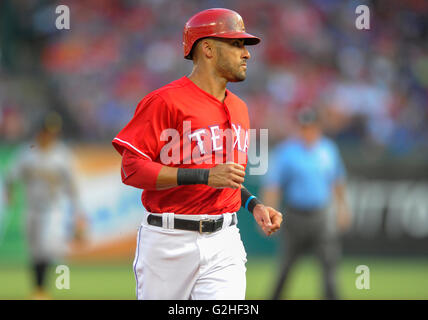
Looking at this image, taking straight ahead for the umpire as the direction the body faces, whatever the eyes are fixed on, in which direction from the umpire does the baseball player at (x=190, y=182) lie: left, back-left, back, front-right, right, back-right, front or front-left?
front

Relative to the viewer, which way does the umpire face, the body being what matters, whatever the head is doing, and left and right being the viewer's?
facing the viewer

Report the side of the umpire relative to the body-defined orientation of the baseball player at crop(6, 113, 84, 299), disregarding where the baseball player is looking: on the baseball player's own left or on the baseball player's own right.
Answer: on the baseball player's own left

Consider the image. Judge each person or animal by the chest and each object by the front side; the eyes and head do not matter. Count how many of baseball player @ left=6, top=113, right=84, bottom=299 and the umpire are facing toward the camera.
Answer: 2

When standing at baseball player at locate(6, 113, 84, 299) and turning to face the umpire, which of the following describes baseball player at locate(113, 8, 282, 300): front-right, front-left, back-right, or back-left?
front-right

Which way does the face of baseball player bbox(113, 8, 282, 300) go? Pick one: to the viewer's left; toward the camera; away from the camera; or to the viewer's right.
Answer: to the viewer's right

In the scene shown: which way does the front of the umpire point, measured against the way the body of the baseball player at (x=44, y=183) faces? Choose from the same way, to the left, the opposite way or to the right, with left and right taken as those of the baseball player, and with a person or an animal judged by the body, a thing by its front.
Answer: the same way

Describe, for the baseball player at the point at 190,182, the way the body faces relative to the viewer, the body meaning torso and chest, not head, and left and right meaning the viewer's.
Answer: facing the viewer and to the right of the viewer

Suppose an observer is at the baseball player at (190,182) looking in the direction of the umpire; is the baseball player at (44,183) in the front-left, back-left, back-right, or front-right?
front-left

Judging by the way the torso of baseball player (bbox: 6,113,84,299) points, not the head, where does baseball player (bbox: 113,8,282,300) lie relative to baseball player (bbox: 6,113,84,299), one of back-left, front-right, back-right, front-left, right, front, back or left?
front

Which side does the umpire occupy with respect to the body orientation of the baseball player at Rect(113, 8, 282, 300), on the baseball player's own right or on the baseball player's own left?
on the baseball player's own left

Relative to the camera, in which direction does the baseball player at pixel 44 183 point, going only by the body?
toward the camera

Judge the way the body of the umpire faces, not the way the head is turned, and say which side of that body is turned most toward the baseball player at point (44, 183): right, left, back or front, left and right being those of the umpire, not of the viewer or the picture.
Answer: right
